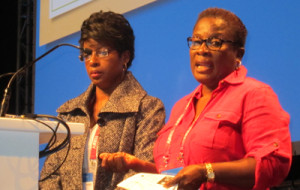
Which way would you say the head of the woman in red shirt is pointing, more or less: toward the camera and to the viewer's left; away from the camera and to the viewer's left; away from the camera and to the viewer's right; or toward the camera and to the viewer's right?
toward the camera and to the viewer's left

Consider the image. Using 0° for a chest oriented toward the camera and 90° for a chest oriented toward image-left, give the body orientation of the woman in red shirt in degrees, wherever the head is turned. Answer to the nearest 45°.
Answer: approximately 45°

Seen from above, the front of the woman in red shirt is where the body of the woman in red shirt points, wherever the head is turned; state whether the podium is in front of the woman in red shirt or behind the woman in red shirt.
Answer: in front
